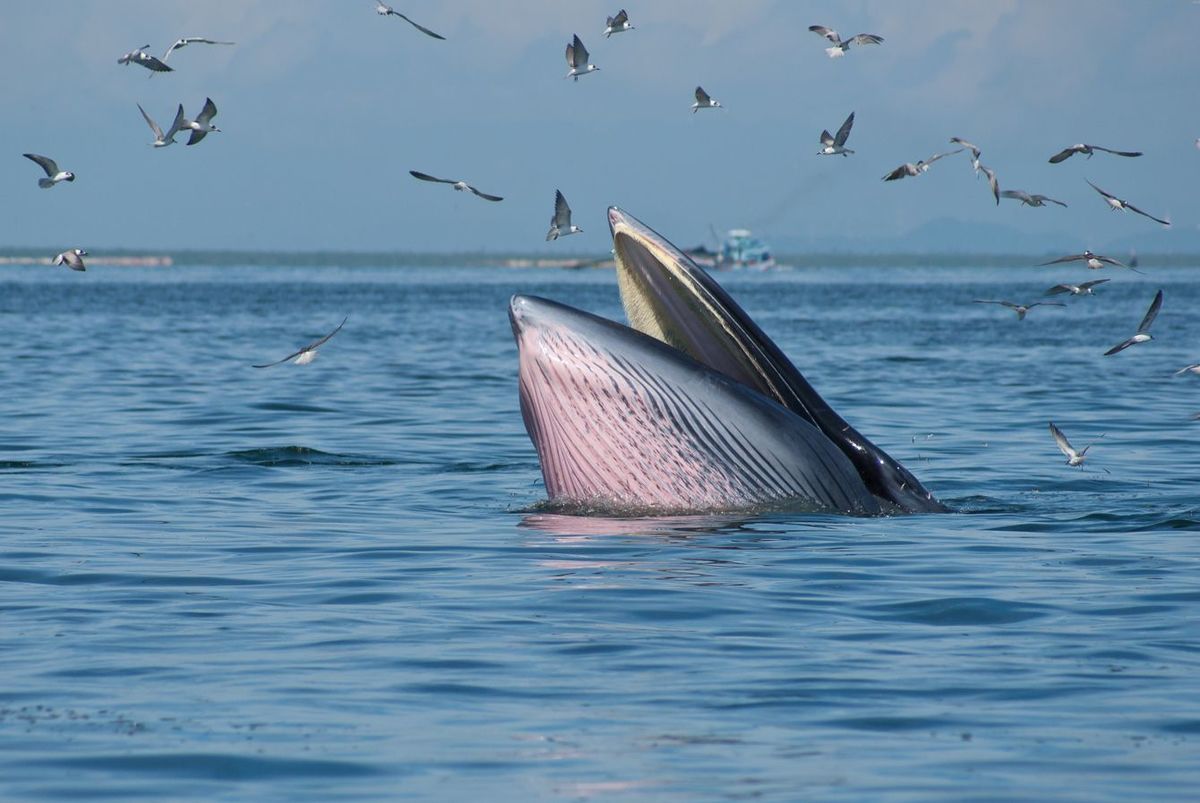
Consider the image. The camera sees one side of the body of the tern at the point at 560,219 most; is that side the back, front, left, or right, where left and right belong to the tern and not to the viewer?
right

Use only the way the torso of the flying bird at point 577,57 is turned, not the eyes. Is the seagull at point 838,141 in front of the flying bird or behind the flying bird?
in front

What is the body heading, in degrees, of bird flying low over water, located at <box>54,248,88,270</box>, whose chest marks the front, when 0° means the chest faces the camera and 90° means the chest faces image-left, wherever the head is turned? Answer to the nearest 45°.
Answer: approximately 270°

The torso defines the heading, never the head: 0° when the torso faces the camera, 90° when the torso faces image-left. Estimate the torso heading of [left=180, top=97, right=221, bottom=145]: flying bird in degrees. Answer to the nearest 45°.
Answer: approximately 270°

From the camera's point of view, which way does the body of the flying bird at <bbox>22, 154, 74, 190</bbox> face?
to the viewer's right

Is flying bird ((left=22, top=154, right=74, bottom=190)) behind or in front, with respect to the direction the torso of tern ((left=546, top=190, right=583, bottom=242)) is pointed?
behind

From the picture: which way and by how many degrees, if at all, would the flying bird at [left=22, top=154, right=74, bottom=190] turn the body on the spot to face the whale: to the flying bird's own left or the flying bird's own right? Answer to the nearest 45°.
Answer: approximately 45° to the flying bird's own right
